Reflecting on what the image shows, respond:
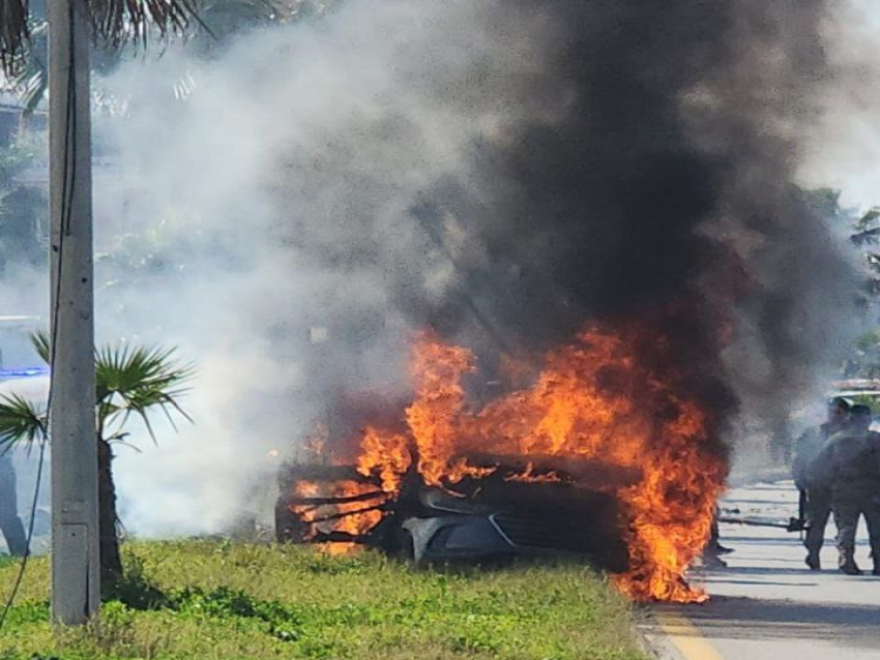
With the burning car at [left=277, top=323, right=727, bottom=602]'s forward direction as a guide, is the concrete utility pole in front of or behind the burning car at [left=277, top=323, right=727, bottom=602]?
in front

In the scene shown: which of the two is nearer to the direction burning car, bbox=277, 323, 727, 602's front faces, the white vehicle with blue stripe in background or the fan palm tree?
the fan palm tree

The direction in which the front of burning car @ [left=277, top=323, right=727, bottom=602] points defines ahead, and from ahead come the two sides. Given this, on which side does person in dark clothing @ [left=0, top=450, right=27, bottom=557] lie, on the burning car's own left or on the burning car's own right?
on the burning car's own right

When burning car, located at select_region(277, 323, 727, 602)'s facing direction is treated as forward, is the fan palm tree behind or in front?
in front

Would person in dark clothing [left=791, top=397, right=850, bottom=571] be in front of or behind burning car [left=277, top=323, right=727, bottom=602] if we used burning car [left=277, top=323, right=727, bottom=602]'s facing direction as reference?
behind
